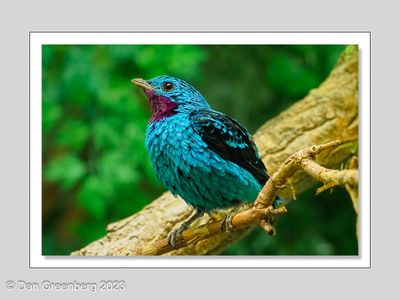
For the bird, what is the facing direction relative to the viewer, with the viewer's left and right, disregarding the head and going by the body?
facing to the left of the viewer
